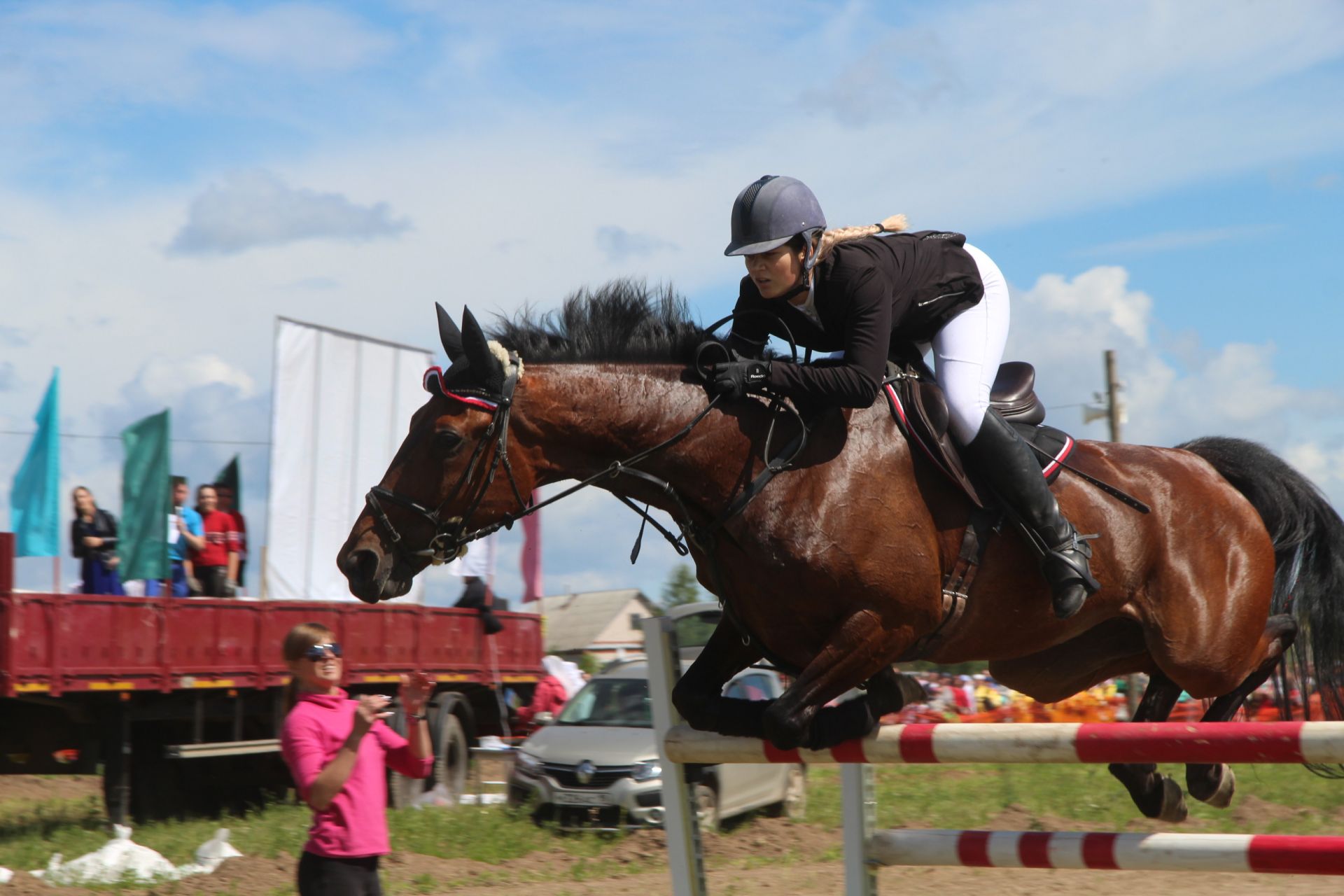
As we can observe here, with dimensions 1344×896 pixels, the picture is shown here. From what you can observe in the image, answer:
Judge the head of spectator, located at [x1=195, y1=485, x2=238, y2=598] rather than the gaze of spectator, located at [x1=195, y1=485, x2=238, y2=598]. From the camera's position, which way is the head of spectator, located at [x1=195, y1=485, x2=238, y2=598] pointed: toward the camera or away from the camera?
toward the camera

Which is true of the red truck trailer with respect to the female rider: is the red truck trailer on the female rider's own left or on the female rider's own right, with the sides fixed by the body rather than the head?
on the female rider's own right

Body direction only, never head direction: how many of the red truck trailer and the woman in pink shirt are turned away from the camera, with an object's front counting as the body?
0

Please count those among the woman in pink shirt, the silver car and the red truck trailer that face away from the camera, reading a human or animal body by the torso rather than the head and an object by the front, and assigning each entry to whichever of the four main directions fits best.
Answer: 0

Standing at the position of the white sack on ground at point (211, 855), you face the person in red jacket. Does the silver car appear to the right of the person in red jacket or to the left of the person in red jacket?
right

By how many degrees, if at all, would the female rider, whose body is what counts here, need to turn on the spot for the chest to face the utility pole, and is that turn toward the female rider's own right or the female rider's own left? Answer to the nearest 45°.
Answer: approximately 135° to the female rider's own right

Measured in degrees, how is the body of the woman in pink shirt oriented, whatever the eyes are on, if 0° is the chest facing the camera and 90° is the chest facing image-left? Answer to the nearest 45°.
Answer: approximately 315°

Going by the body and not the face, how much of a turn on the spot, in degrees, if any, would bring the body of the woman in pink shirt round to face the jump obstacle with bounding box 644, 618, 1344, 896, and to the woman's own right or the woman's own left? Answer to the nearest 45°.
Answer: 0° — they already face it

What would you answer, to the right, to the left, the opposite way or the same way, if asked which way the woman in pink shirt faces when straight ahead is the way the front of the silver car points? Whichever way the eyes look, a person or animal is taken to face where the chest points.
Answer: to the left

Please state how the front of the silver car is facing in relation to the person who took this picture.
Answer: facing the viewer and to the left of the viewer

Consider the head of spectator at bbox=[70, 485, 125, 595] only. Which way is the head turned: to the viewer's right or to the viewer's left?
to the viewer's right

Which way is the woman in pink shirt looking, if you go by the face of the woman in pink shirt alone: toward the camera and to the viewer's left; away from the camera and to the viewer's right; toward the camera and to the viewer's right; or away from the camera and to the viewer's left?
toward the camera and to the viewer's right

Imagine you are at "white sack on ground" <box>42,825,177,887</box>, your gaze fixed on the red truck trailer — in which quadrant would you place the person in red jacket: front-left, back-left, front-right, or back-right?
front-right
